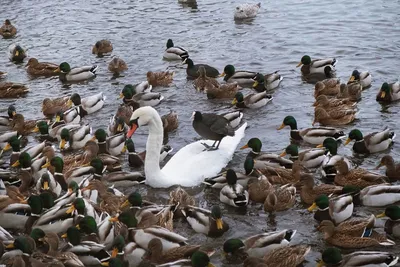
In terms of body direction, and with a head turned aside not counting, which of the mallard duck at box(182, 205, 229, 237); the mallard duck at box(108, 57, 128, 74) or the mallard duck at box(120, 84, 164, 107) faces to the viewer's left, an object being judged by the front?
the mallard duck at box(120, 84, 164, 107)

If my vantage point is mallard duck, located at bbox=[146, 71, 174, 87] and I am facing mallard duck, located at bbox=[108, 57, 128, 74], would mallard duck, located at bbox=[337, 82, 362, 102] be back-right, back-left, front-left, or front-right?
back-right

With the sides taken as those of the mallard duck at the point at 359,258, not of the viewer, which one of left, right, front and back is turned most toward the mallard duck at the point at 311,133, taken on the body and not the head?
right

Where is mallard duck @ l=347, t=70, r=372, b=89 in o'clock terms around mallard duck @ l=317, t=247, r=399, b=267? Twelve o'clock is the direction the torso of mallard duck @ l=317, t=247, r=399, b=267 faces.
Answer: mallard duck @ l=347, t=70, r=372, b=89 is roughly at 3 o'clock from mallard duck @ l=317, t=247, r=399, b=267.

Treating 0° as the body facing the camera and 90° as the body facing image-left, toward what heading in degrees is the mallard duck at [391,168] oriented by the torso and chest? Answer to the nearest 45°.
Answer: approximately 90°

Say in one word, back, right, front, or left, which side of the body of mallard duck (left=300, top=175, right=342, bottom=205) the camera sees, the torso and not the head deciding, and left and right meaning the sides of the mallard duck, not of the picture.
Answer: left

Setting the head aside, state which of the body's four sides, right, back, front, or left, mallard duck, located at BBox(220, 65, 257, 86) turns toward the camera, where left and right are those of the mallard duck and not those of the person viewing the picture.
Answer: left

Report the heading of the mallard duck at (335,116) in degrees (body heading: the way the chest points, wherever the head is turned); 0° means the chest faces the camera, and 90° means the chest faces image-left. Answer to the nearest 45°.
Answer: approximately 90°

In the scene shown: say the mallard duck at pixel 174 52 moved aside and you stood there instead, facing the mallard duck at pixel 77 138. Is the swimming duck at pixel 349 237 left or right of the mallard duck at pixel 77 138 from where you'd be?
left

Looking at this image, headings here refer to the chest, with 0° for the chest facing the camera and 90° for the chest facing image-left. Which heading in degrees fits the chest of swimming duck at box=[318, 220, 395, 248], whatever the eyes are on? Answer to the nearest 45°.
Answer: approximately 90°

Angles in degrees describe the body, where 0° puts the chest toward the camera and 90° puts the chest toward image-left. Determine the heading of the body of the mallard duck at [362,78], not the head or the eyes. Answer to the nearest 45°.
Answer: approximately 45°

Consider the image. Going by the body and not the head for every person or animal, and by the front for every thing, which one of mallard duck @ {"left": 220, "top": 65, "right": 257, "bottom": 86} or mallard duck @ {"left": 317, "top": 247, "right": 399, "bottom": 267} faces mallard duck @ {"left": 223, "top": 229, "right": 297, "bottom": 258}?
mallard duck @ {"left": 317, "top": 247, "right": 399, "bottom": 267}

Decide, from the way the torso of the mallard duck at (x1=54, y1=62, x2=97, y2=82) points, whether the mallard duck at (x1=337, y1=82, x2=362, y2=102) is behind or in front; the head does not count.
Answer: behind
